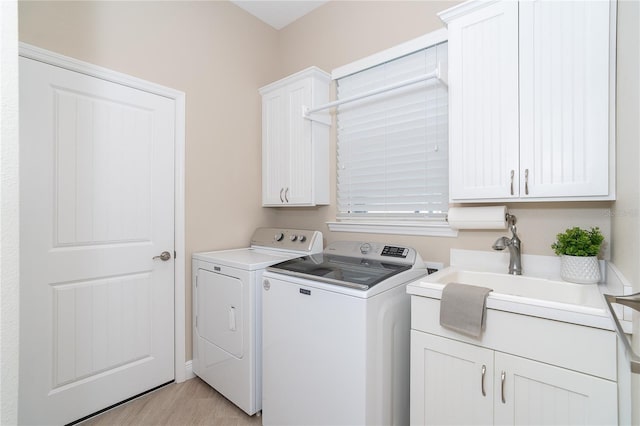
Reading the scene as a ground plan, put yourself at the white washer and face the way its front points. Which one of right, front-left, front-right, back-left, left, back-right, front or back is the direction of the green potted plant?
back-left

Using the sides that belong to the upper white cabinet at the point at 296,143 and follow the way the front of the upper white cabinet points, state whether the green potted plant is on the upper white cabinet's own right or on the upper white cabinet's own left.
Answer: on the upper white cabinet's own left

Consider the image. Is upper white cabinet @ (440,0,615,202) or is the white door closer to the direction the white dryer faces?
the white door

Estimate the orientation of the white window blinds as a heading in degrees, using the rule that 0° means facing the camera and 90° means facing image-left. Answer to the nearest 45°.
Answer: approximately 45°

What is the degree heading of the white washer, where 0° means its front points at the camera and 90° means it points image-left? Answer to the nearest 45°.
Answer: approximately 45°

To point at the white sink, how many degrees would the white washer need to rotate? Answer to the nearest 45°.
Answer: approximately 135° to its left

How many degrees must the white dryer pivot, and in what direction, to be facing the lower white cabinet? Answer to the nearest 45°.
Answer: approximately 90° to its left

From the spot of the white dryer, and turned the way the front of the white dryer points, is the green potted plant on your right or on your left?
on your left

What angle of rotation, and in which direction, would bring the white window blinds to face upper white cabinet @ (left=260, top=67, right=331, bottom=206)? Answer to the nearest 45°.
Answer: approximately 45° to its right

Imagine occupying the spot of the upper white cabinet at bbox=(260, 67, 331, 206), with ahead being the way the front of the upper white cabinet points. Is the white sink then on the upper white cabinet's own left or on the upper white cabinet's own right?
on the upper white cabinet's own left

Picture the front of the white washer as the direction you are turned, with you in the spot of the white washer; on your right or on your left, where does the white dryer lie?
on your right

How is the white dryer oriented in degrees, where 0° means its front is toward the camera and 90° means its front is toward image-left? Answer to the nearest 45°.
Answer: approximately 45°
